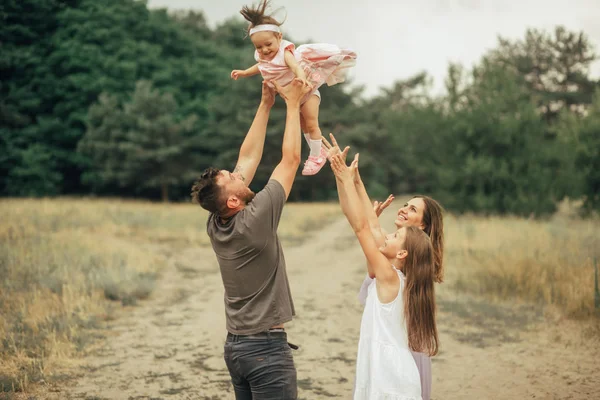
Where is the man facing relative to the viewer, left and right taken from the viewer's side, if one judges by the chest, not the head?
facing away from the viewer and to the right of the viewer

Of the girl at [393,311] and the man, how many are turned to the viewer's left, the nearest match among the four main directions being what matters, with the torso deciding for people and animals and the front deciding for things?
1

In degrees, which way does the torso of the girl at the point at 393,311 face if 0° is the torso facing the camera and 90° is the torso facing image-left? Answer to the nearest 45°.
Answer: approximately 90°

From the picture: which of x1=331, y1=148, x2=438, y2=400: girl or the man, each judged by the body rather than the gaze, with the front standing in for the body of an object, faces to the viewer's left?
the girl

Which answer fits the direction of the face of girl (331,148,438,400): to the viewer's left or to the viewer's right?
to the viewer's left
